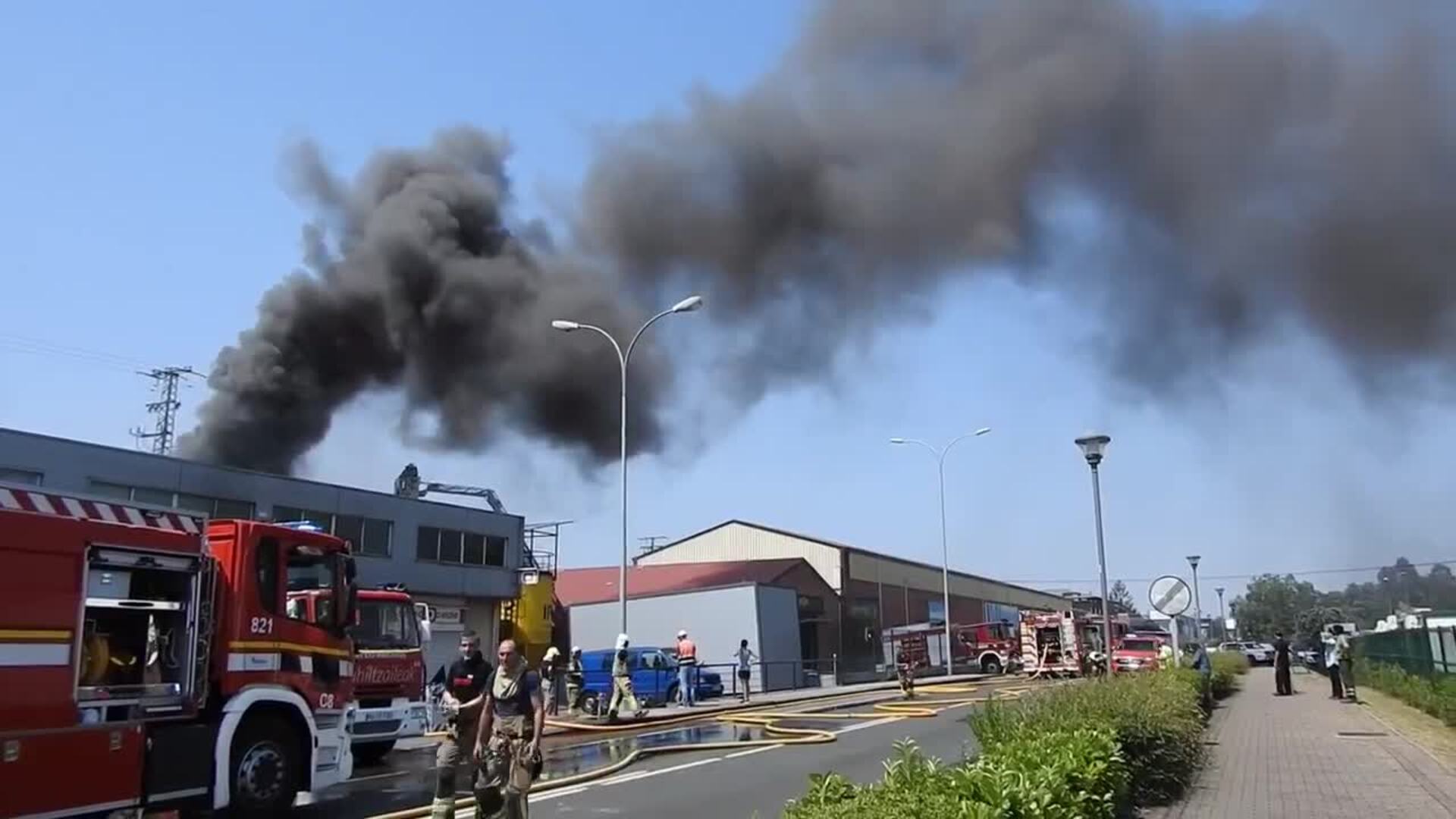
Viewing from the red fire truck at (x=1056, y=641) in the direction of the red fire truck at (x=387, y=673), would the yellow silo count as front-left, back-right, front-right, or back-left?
front-right

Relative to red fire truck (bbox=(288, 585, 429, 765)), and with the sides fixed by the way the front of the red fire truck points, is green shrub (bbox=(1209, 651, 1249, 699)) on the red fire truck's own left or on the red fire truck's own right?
on the red fire truck's own left

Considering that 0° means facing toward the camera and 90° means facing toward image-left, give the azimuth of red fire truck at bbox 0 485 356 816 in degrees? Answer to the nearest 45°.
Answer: approximately 225°

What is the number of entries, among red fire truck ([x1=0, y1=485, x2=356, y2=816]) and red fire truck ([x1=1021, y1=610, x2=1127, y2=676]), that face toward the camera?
0

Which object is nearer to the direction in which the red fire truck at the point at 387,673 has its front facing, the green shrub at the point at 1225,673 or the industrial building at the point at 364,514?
the green shrub

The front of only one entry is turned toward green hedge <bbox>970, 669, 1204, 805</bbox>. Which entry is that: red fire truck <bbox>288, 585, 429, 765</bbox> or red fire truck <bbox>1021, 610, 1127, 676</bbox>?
red fire truck <bbox>288, 585, 429, 765</bbox>

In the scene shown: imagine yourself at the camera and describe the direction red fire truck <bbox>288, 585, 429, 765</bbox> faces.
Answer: facing the viewer and to the right of the viewer

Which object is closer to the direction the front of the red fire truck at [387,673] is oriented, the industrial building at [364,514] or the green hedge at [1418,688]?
the green hedge

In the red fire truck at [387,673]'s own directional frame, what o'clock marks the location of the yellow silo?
The yellow silo is roughly at 8 o'clock from the red fire truck.

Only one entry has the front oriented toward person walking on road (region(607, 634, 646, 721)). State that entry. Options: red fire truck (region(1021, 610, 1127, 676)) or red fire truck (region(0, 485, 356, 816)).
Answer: red fire truck (region(0, 485, 356, 816))

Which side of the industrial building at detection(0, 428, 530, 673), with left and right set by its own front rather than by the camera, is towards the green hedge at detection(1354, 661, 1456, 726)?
front

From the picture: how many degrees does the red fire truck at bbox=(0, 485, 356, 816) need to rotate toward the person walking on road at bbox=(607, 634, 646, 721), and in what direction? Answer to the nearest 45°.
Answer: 0° — it already faces them

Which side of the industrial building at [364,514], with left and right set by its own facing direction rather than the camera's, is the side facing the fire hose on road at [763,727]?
front

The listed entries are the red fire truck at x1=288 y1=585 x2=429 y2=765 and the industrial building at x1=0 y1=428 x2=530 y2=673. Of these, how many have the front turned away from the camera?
0

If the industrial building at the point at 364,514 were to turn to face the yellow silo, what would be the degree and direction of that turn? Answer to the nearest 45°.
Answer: approximately 90° to its left
